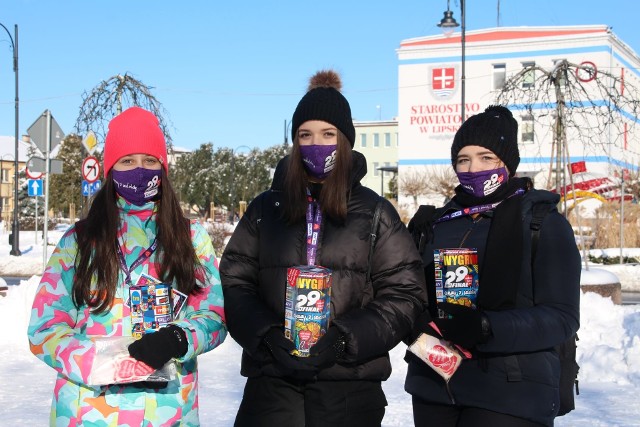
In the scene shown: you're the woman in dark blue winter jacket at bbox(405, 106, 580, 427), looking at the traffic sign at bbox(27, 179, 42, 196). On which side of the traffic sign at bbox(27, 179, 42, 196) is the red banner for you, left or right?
right

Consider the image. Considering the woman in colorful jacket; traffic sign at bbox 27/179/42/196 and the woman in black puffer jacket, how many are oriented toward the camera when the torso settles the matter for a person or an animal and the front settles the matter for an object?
3

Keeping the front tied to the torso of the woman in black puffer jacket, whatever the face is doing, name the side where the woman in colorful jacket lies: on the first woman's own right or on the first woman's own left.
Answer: on the first woman's own right

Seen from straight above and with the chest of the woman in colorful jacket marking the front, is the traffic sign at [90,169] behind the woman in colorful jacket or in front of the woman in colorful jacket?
behind

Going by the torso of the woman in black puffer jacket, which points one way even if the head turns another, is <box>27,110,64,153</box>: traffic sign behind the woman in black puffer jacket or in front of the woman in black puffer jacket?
behind

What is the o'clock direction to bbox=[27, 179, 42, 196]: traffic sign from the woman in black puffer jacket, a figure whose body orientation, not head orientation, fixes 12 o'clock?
The traffic sign is roughly at 5 o'clock from the woman in black puffer jacket.

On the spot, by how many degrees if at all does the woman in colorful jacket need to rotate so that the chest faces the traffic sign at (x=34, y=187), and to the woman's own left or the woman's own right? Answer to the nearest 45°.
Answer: approximately 180°

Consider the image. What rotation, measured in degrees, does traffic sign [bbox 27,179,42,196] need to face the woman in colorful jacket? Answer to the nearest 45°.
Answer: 0° — it already faces them

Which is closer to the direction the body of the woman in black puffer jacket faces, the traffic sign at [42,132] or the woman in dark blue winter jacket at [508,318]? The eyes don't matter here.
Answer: the woman in dark blue winter jacket

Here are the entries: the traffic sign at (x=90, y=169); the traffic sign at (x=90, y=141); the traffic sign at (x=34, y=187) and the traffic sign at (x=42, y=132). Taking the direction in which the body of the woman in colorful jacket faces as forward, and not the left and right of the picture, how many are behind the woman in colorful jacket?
4

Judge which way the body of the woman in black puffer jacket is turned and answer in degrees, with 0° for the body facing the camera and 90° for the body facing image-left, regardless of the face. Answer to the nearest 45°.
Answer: approximately 0°
